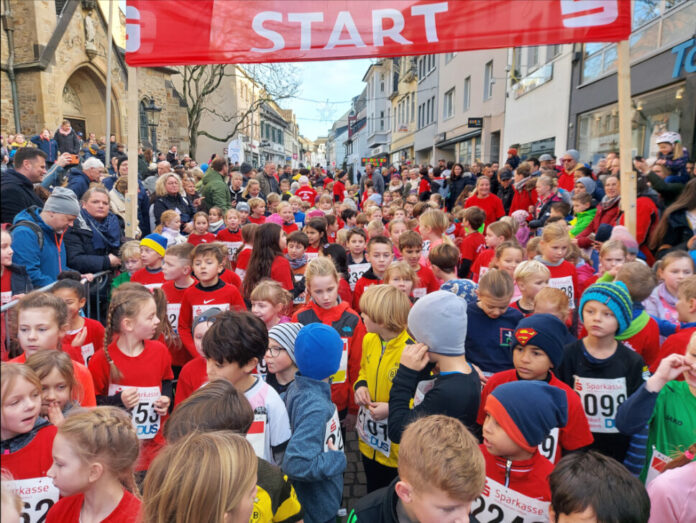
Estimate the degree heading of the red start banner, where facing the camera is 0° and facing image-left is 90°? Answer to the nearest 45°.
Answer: approximately 0°

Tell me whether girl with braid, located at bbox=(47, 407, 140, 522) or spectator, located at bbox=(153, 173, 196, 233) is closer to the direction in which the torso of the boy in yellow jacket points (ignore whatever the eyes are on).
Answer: the girl with braid

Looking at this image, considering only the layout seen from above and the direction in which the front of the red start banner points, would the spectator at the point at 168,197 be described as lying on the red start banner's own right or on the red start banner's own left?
on the red start banner's own right
